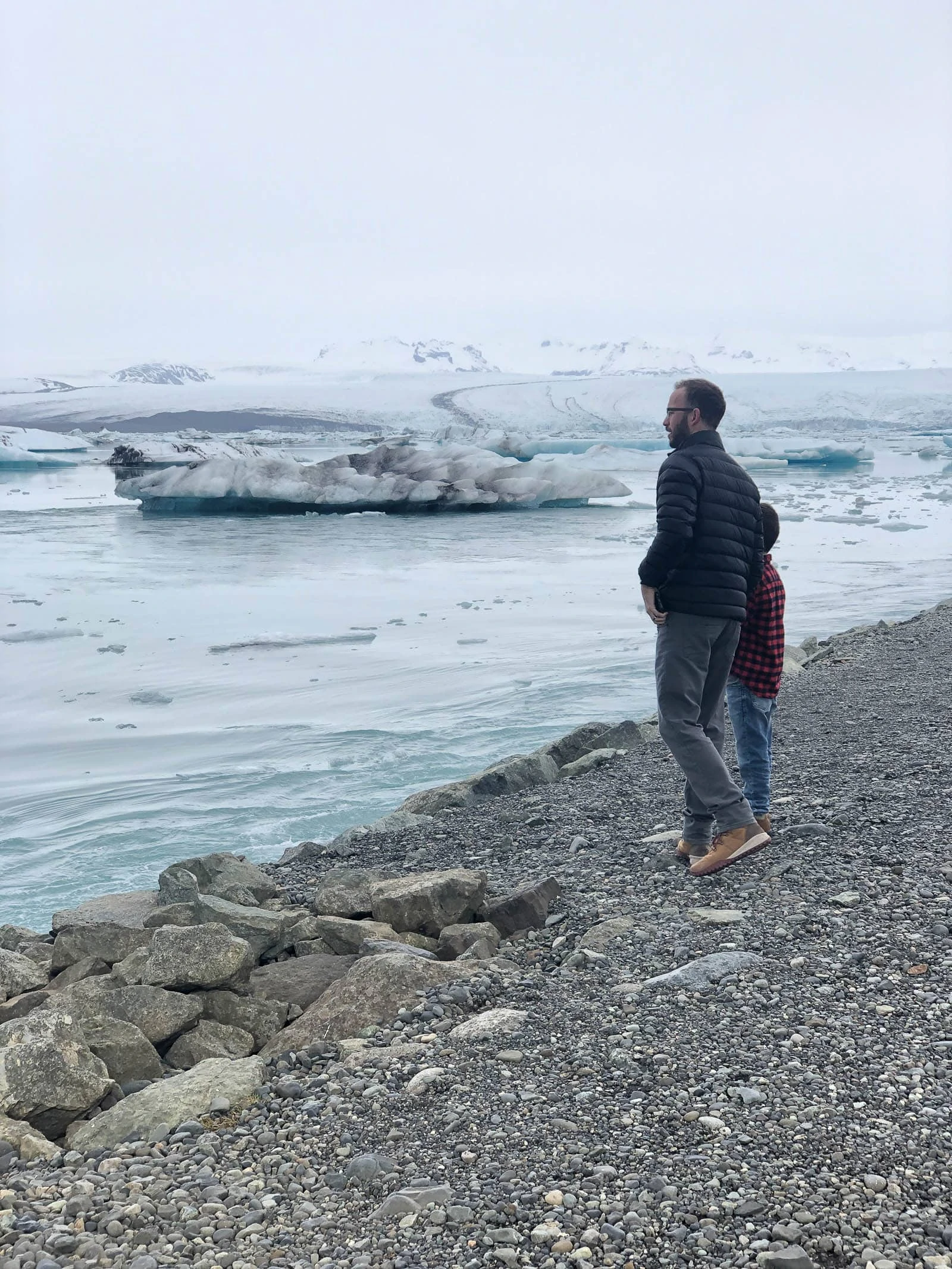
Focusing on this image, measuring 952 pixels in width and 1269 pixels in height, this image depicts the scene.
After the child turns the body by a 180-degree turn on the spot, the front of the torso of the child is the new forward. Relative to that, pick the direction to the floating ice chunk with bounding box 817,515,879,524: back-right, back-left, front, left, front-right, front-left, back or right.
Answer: back-left

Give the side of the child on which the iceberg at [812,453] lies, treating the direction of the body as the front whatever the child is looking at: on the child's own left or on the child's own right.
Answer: on the child's own right

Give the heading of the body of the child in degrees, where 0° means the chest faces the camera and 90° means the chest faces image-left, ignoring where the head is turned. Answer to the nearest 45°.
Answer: approximately 135°

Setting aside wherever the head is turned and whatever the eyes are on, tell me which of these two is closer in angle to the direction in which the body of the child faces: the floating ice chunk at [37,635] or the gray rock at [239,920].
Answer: the floating ice chunk

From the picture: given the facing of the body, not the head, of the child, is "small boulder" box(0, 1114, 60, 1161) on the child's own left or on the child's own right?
on the child's own left

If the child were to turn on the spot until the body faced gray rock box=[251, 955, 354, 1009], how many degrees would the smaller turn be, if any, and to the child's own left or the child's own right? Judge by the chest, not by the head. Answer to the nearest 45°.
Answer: approximately 90° to the child's own left

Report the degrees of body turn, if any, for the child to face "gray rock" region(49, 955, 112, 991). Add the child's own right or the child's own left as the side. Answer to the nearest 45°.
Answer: approximately 45° to the child's own left

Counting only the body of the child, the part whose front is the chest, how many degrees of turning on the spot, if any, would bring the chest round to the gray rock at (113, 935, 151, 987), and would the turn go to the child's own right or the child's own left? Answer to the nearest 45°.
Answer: approximately 90° to the child's own left
